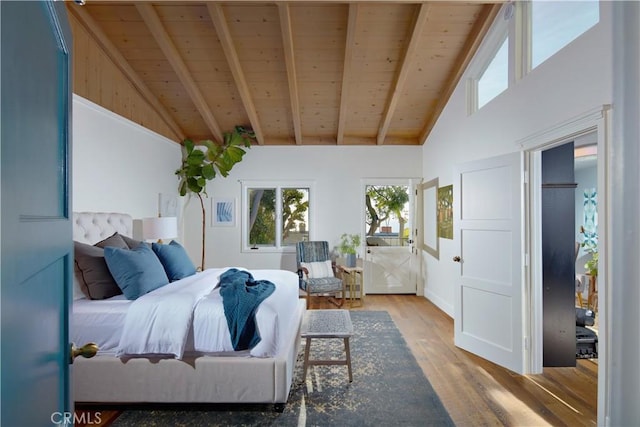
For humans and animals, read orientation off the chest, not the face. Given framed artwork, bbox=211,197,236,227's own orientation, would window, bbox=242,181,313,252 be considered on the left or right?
on its left

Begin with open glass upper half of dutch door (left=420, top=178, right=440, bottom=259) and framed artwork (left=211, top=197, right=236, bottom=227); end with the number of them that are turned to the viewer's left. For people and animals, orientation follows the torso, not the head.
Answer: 1

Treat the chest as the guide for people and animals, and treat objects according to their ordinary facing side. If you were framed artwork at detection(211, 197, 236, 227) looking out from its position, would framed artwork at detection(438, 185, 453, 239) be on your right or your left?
on your left

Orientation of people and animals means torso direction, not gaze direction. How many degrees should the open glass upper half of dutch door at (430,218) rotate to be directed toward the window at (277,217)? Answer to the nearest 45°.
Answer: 0° — it already faces it

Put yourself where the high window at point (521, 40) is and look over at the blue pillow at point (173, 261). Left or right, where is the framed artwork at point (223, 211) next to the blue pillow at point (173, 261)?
right

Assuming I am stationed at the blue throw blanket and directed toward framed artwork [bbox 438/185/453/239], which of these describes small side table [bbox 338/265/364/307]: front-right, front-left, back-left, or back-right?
front-left

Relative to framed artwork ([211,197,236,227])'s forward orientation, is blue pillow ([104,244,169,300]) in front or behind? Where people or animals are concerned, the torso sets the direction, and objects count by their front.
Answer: in front

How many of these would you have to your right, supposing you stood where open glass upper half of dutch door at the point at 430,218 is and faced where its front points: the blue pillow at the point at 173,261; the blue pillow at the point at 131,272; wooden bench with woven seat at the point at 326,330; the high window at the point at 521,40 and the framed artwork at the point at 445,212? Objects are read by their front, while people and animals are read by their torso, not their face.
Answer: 0

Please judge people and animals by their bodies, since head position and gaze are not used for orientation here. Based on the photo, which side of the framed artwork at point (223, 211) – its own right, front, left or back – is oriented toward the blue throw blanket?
front

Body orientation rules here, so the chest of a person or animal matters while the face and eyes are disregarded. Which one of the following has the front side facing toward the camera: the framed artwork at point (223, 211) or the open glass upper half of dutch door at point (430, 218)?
the framed artwork at point (223, 211)

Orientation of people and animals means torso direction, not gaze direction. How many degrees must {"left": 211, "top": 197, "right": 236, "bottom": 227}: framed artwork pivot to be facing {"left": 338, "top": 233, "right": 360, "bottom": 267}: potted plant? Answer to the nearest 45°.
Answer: approximately 90° to its left

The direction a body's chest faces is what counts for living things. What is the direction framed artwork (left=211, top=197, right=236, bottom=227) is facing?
toward the camera

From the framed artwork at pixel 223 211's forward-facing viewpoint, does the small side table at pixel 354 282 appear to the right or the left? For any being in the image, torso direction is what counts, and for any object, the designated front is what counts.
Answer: on its left

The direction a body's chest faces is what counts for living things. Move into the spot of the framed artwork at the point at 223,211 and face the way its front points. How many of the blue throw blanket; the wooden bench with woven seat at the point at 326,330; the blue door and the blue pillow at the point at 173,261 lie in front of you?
4

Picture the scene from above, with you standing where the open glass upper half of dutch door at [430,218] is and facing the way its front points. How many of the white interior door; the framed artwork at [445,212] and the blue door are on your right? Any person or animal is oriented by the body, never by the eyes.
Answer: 0

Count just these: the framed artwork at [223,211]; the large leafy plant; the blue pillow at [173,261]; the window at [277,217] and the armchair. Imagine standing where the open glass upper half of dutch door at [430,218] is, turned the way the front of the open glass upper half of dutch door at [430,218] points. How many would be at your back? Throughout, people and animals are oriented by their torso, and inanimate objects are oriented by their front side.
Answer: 0

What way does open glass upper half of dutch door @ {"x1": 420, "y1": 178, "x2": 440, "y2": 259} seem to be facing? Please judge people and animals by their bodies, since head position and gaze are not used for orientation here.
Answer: to the viewer's left

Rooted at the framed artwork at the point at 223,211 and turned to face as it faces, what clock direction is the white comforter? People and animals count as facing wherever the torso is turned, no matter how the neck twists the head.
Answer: The white comforter is roughly at 12 o'clock from the framed artwork.

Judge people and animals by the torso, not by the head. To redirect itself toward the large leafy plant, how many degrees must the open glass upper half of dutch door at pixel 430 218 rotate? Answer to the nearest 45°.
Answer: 0° — it already faces it
